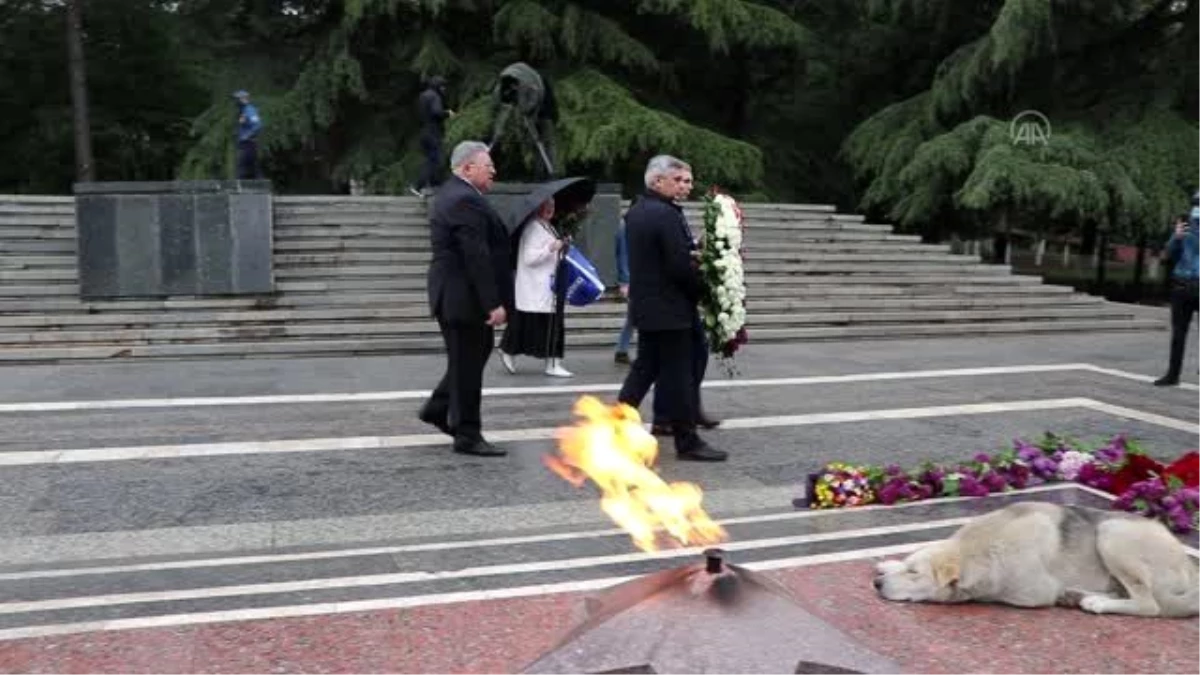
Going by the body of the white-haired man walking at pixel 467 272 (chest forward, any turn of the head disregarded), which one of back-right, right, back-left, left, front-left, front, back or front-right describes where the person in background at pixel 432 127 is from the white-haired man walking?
left

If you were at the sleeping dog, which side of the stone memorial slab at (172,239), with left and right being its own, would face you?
front

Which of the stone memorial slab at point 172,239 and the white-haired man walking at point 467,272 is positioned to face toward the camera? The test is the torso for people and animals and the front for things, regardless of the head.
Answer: the stone memorial slab

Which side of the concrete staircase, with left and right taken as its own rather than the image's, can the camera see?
front

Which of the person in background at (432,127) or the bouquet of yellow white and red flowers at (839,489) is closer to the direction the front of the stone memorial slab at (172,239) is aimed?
the bouquet of yellow white and red flowers

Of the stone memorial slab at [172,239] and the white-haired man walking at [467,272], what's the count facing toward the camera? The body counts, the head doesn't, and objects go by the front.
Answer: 1

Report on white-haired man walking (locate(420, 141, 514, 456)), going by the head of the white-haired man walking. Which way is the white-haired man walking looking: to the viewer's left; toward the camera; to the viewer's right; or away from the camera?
to the viewer's right

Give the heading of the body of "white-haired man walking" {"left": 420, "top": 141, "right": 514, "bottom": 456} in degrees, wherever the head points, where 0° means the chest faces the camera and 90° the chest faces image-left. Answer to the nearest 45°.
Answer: approximately 270°

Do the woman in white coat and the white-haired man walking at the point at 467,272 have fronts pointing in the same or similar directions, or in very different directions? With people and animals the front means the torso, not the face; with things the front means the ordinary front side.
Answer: same or similar directions

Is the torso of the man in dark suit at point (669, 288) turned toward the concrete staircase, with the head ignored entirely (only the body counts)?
no

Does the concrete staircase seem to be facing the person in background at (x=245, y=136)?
no

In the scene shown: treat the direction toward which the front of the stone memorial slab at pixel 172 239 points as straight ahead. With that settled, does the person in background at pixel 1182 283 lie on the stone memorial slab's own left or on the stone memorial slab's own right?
on the stone memorial slab's own left

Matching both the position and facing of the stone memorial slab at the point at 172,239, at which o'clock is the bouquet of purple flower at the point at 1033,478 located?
The bouquet of purple flower is roughly at 11 o'clock from the stone memorial slab.

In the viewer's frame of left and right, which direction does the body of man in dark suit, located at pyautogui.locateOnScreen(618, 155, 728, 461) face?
facing to the right of the viewer
